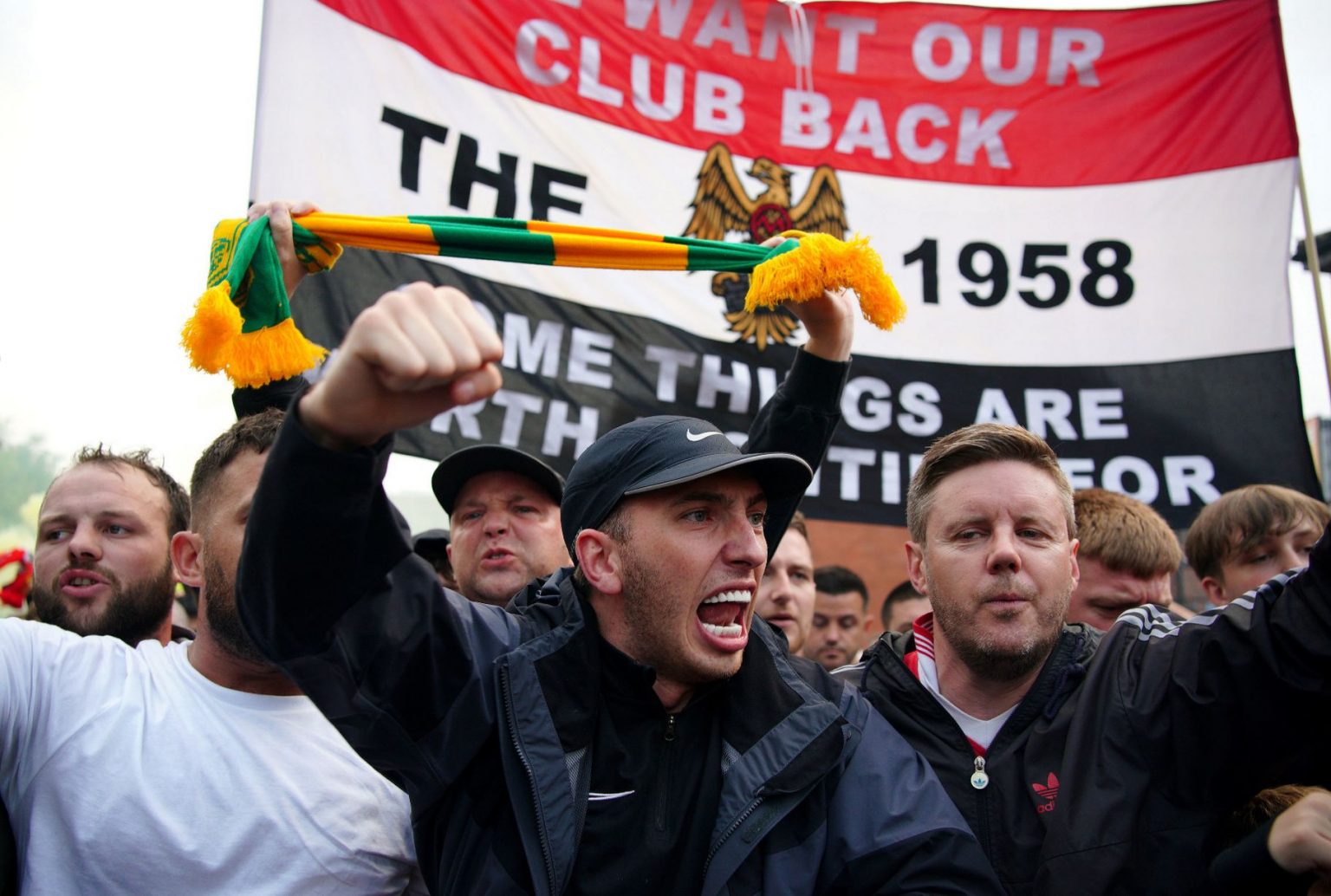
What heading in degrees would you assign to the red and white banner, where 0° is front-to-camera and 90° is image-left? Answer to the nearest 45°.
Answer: approximately 0°

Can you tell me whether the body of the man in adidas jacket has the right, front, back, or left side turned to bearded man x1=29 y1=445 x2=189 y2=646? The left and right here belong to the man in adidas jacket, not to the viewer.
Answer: right

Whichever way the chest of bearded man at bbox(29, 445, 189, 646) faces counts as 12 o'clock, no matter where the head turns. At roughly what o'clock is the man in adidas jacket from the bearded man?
The man in adidas jacket is roughly at 9 o'clock from the bearded man.

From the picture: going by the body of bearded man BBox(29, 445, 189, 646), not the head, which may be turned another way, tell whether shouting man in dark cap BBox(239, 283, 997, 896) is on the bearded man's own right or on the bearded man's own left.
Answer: on the bearded man's own left

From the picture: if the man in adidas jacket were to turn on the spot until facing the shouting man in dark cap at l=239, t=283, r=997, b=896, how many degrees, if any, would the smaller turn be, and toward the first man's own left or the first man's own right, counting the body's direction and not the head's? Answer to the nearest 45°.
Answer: approximately 45° to the first man's own right

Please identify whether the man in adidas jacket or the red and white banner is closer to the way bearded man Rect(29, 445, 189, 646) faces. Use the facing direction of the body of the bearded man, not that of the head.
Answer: the man in adidas jacket

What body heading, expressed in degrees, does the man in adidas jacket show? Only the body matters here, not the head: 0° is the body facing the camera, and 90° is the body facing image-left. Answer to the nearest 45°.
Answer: approximately 0°
